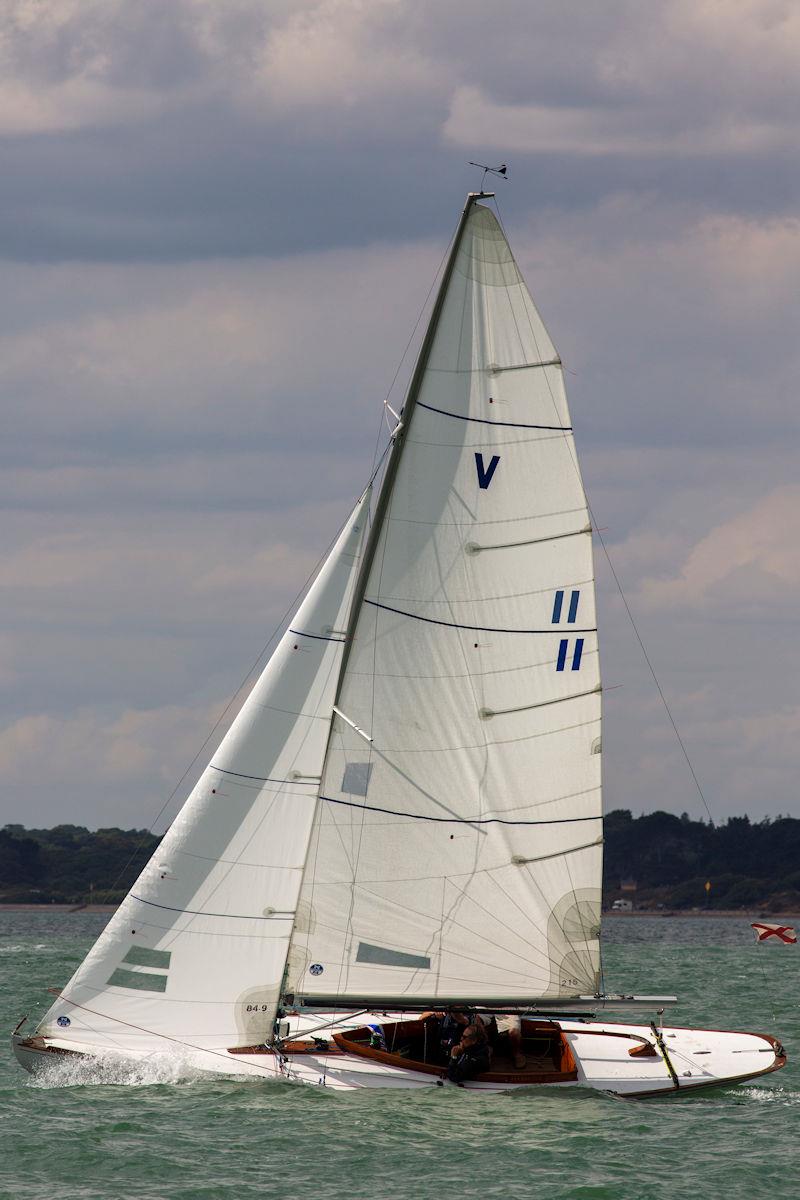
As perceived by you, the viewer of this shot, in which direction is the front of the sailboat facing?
facing to the left of the viewer
